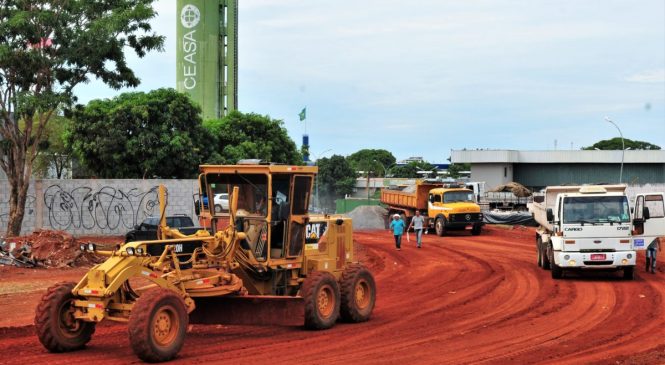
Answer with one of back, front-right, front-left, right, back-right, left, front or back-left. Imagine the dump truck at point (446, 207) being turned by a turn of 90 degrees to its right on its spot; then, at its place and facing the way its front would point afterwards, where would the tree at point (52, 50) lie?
front

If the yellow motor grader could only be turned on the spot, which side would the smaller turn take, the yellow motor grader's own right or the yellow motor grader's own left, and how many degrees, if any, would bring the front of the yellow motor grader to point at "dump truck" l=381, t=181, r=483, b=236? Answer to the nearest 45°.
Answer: approximately 180°

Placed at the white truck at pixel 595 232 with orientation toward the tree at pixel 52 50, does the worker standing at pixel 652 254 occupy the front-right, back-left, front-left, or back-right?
back-right

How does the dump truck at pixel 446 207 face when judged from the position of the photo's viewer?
facing the viewer and to the right of the viewer

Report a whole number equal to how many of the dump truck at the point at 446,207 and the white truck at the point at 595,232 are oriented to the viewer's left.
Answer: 0

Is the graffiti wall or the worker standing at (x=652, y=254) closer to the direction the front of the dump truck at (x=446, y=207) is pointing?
the worker standing

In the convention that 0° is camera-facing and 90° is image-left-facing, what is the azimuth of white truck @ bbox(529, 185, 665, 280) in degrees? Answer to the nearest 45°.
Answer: approximately 0°

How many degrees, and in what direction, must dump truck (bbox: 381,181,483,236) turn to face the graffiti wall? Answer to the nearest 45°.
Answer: approximately 90° to its right

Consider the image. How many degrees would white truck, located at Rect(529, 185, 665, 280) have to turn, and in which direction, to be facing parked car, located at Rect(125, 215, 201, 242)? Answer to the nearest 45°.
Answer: approximately 90° to its right

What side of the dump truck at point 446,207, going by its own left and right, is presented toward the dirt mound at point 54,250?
right

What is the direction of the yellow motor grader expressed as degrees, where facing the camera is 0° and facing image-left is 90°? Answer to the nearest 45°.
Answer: approximately 45°

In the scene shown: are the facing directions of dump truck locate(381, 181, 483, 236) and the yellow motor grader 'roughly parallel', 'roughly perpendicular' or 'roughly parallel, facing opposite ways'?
roughly perpendicular
